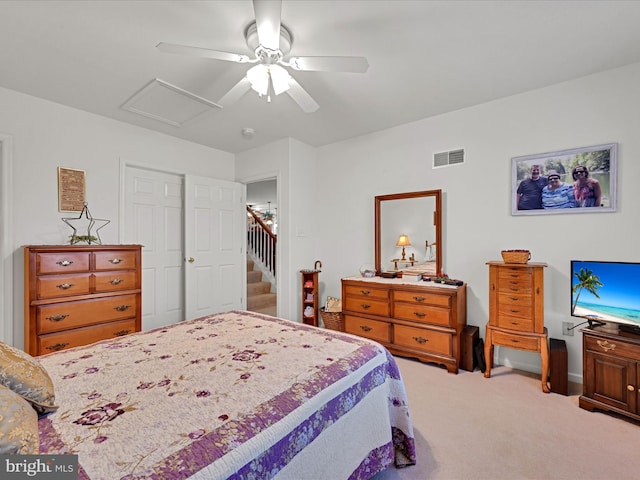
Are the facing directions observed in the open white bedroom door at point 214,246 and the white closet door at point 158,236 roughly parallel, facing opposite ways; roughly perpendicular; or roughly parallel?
roughly parallel

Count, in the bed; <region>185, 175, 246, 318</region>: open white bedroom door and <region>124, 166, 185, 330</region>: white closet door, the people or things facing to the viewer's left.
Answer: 0

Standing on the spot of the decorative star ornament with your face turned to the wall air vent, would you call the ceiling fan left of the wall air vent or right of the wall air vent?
right

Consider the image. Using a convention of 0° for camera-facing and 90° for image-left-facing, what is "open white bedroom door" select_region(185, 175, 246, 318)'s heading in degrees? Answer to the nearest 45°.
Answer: approximately 315°

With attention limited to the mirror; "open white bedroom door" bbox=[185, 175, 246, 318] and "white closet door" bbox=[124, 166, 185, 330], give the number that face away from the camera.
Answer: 0

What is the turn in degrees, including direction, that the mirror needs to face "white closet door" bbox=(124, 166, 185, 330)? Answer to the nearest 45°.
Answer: approximately 45° to its right

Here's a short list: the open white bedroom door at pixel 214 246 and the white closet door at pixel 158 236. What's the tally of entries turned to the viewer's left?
0

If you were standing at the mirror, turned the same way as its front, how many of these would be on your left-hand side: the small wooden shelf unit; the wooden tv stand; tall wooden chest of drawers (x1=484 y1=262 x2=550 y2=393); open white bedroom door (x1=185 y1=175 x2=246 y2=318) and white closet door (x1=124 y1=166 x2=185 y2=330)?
2

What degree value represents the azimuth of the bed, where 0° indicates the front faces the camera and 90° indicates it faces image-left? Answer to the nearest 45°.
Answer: approximately 225°

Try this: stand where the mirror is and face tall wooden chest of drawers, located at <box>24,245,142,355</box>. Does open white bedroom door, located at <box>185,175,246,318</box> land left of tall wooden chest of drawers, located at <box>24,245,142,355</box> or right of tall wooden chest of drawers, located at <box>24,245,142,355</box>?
right

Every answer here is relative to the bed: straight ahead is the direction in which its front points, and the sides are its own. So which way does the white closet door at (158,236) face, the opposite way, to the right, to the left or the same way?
to the right

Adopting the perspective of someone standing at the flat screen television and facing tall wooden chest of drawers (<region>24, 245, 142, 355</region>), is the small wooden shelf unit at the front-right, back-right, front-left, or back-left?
front-right

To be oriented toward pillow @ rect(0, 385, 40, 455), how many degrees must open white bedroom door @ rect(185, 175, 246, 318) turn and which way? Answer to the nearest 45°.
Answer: approximately 45° to its right

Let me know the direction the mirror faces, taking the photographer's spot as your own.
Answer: facing the viewer and to the left of the viewer
